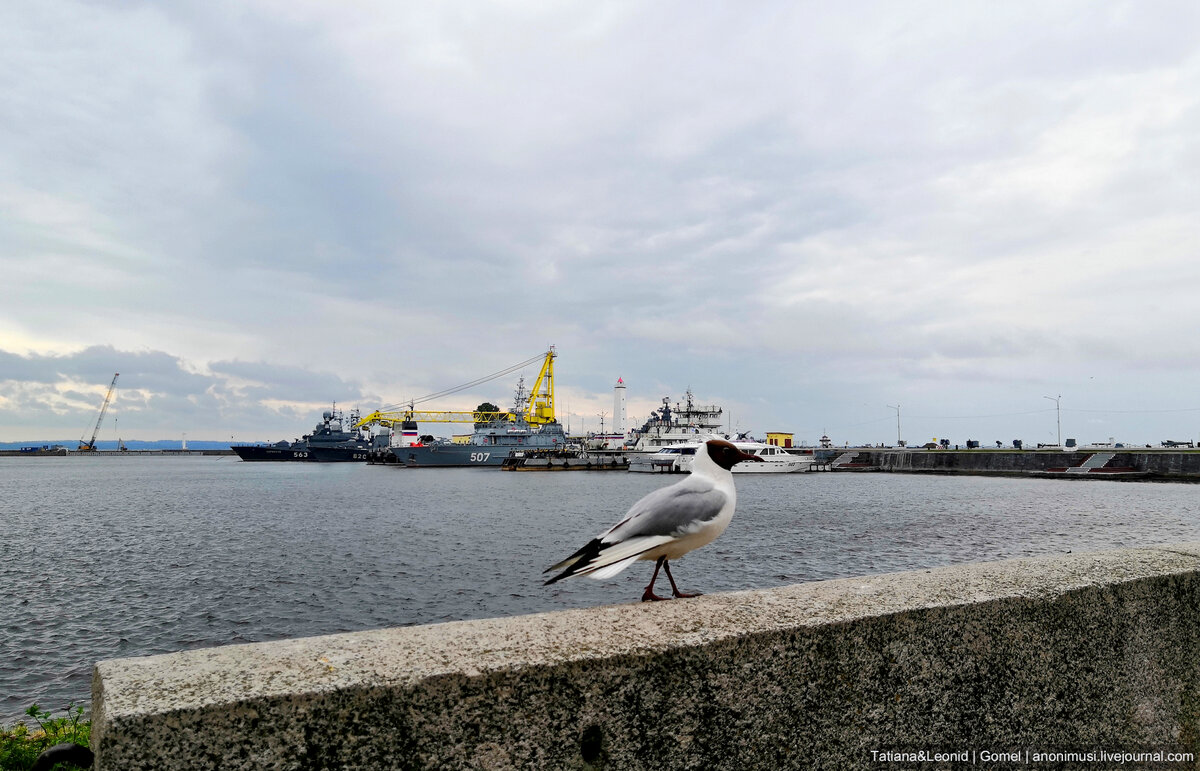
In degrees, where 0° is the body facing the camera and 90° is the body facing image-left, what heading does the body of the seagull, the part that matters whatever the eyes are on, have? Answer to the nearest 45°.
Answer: approximately 270°
